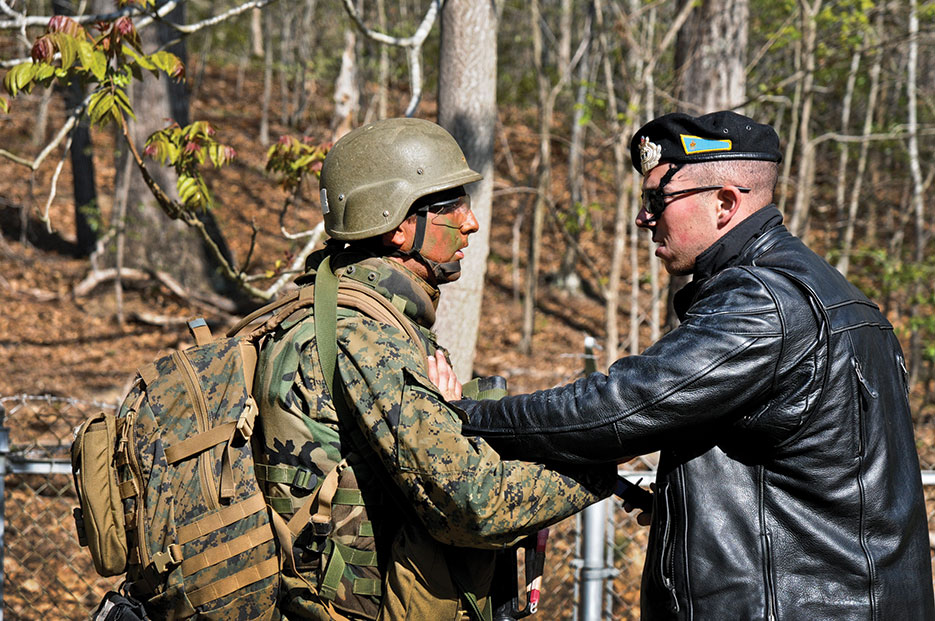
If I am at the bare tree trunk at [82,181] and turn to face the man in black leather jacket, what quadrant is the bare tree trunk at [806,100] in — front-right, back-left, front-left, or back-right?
front-left

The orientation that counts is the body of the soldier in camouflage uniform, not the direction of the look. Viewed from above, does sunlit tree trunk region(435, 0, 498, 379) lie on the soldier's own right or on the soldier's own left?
on the soldier's own left

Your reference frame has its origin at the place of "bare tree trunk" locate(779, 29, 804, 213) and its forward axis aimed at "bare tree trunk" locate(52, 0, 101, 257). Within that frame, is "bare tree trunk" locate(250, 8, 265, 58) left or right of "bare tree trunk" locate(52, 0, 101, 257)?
right

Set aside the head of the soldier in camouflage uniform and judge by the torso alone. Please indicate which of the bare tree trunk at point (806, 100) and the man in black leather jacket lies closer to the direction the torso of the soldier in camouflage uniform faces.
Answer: the man in black leather jacket

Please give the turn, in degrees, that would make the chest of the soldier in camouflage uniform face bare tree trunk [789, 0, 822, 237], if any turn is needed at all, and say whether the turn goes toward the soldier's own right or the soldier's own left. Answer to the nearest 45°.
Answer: approximately 45° to the soldier's own left

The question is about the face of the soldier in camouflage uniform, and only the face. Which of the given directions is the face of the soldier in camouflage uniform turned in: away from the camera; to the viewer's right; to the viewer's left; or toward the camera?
to the viewer's right

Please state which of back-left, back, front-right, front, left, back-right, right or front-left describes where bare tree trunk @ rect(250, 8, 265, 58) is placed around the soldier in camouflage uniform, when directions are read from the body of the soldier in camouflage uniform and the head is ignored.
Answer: left

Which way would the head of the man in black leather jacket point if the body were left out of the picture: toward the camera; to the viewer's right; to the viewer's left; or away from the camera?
to the viewer's left

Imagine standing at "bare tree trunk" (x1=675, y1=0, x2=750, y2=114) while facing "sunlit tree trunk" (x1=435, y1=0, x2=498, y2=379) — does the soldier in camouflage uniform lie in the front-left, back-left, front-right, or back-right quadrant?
front-left

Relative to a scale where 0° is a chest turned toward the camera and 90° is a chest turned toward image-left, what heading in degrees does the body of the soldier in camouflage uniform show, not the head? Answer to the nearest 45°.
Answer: approximately 270°

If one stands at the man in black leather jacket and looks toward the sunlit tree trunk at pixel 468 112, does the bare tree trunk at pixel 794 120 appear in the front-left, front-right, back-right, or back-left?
front-right

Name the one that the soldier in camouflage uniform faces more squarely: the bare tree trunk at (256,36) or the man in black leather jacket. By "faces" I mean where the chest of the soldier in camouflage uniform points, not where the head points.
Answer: the man in black leather jacket
